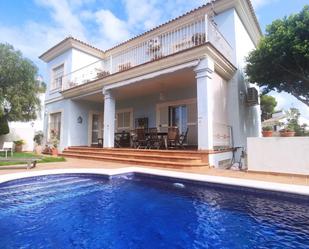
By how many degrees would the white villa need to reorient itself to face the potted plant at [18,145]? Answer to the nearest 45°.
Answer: approximately 90° to its right

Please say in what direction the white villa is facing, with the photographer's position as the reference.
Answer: facing the viewer and to the left of the viewer

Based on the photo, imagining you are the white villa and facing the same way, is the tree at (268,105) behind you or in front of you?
behind

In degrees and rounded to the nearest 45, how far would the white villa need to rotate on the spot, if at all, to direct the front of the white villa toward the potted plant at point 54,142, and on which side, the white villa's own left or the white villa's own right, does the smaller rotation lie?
approximately 90° to the white villa's own right

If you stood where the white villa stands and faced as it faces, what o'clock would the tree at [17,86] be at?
The tree is roughly at 2 o'clock from the white villa.

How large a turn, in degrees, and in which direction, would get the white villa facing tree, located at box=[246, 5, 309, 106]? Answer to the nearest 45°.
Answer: approximately 90° to its left
